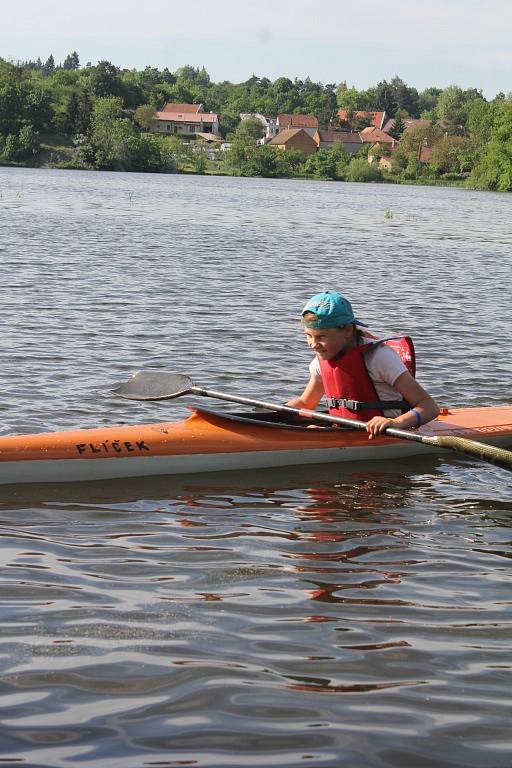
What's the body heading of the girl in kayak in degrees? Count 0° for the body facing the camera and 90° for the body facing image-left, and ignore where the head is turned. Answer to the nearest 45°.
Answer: approximately 45°

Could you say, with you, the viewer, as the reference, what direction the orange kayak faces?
facing to the left of the viewer
